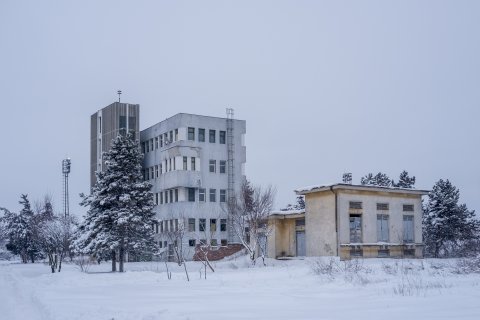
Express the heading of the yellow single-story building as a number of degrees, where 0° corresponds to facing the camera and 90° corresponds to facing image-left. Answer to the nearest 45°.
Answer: approximately 315°

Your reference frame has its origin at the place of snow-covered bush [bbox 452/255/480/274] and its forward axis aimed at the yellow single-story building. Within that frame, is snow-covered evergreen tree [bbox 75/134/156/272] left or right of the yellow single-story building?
left

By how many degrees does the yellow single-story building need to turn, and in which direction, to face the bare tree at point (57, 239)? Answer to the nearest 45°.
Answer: approximately 135° to its right

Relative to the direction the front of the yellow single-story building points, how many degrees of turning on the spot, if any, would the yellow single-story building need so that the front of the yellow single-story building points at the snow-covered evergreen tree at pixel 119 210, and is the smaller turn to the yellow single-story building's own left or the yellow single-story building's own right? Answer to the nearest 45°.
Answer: approximately 135° to the yellow single-story building's own right

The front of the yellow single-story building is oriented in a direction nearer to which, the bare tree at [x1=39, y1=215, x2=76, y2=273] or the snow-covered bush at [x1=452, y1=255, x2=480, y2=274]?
the snow-covered bush
